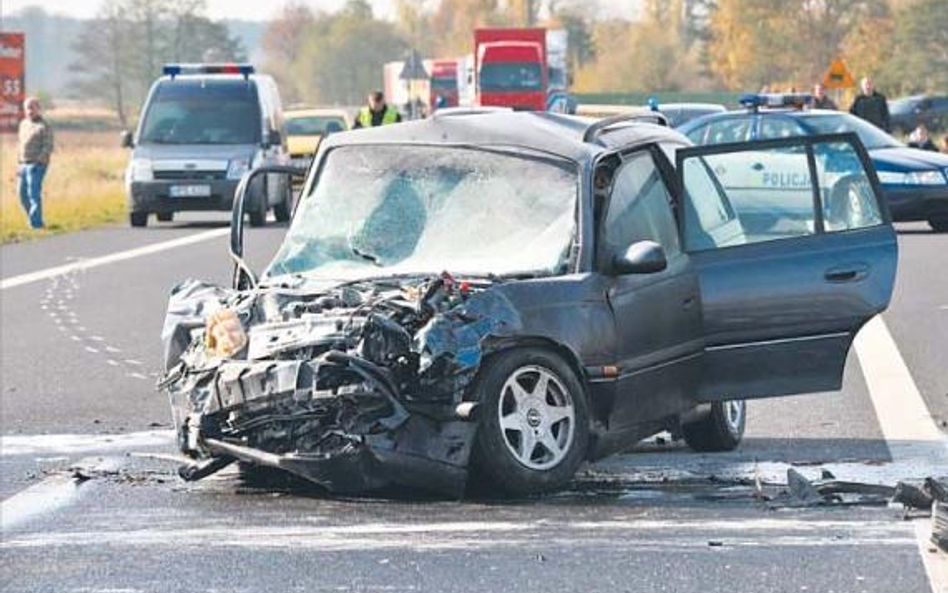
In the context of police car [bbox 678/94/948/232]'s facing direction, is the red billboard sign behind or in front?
behind

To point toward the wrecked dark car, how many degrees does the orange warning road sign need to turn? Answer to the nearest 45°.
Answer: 0° — it already faces it

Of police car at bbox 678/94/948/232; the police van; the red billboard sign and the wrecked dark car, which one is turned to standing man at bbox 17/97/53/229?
the red billboard sign

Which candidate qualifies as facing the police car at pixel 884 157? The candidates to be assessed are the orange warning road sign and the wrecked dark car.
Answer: the orange warning road sign

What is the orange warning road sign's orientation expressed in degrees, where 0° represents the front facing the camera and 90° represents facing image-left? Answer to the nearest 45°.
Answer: approximately 0°

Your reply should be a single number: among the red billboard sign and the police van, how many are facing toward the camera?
2

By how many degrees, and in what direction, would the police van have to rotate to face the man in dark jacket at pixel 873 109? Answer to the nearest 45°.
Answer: approximately 90° to its left
